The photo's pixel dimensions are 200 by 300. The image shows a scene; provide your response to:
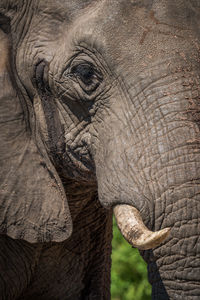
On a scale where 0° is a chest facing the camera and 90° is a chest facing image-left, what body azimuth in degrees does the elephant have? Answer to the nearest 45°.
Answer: approximately 315°
